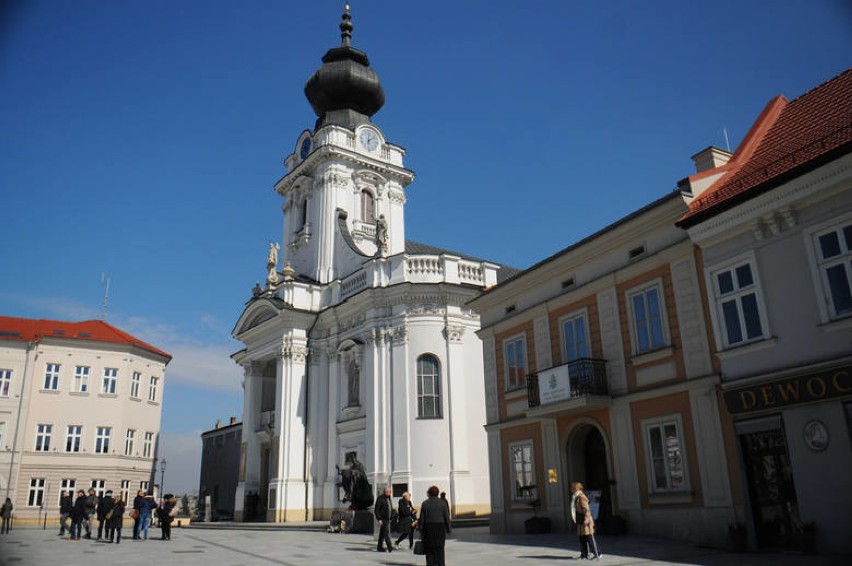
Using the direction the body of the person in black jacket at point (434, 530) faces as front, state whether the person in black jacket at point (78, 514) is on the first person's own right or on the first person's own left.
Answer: on the first person's own left

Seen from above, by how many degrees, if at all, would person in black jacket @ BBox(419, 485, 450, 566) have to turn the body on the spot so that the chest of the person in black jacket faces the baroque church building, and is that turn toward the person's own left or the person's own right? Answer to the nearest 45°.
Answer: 0° — they already face it

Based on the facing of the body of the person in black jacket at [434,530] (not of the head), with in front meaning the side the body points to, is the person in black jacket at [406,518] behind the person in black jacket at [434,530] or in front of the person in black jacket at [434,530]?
in front

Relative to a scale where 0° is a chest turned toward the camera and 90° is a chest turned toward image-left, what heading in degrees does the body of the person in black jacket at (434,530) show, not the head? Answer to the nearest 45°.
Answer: approximately 180°

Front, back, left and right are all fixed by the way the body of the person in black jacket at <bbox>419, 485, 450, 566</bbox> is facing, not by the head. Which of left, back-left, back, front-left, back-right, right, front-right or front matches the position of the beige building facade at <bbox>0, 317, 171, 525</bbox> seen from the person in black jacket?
front-left
